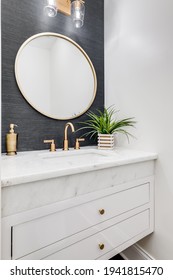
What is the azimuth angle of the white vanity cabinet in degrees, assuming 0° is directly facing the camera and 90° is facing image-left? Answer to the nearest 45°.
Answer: approximately 315°

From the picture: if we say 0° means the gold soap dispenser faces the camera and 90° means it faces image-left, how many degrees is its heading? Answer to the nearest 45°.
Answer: approximately 315°
